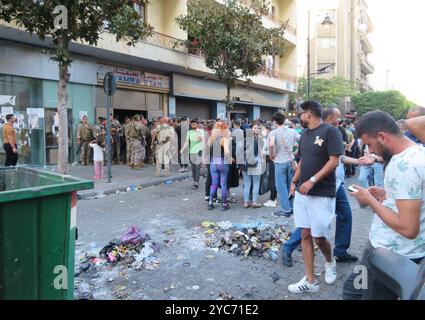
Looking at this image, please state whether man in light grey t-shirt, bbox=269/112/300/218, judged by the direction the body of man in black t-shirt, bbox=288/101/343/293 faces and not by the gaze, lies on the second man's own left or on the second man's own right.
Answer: on the second man's own right

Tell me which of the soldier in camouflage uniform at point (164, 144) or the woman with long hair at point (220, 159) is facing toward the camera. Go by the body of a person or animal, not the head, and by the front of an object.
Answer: the soldier in camouflage uniform

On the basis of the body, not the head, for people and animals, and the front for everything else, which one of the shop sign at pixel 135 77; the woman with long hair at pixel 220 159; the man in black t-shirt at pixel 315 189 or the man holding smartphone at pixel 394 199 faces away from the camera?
the woman with long hair

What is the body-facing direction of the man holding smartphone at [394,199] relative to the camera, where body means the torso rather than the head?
to the viewer's left

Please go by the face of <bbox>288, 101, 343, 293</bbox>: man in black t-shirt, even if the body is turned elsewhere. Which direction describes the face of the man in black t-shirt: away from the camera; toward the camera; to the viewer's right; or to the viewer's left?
to the viewer's left

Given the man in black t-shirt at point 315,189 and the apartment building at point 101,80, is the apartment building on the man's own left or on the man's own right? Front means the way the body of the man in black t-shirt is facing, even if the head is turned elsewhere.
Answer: on the man's own right

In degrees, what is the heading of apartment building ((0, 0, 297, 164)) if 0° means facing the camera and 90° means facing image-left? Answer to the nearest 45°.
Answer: approximately 315°

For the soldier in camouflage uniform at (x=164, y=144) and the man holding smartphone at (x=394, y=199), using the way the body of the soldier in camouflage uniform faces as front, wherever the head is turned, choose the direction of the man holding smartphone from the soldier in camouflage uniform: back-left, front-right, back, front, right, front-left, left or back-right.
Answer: front

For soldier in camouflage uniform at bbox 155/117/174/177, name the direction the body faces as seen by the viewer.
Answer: toward the camera

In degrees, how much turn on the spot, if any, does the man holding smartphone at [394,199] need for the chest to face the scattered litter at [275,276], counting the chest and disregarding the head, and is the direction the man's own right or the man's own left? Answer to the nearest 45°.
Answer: approximately 45° to the man's own right

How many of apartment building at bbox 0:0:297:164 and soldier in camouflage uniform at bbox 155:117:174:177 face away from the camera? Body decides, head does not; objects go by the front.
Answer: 0
